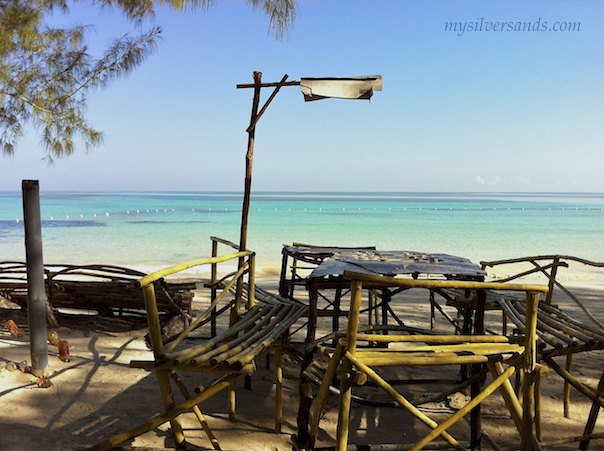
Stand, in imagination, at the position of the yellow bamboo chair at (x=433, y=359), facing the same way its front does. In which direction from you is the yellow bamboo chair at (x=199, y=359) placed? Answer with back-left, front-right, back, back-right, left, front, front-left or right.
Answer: left

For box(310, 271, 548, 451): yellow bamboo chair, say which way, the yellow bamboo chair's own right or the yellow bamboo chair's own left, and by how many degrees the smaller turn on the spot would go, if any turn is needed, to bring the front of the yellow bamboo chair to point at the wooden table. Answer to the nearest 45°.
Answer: approximately 45° to the yellow bamboo chair's own left

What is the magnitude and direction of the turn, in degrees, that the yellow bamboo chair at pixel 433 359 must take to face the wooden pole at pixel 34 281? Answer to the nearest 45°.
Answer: approximately 90° to its left

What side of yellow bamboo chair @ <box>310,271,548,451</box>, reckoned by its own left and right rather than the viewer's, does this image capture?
back

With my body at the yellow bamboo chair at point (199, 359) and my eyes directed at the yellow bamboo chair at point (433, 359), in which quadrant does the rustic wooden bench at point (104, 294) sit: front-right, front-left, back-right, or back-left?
back-left
